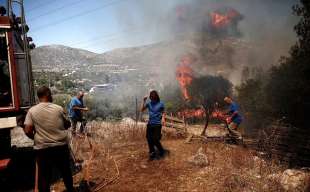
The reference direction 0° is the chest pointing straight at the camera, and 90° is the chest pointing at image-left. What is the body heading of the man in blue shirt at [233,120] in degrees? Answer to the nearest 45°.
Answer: approximately 90°

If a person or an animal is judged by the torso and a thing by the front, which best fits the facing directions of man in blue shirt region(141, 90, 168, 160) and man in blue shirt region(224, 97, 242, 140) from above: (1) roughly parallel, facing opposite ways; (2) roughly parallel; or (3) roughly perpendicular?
roughly perpendicular

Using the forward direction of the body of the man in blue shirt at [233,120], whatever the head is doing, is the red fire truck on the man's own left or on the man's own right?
on the man's own left
